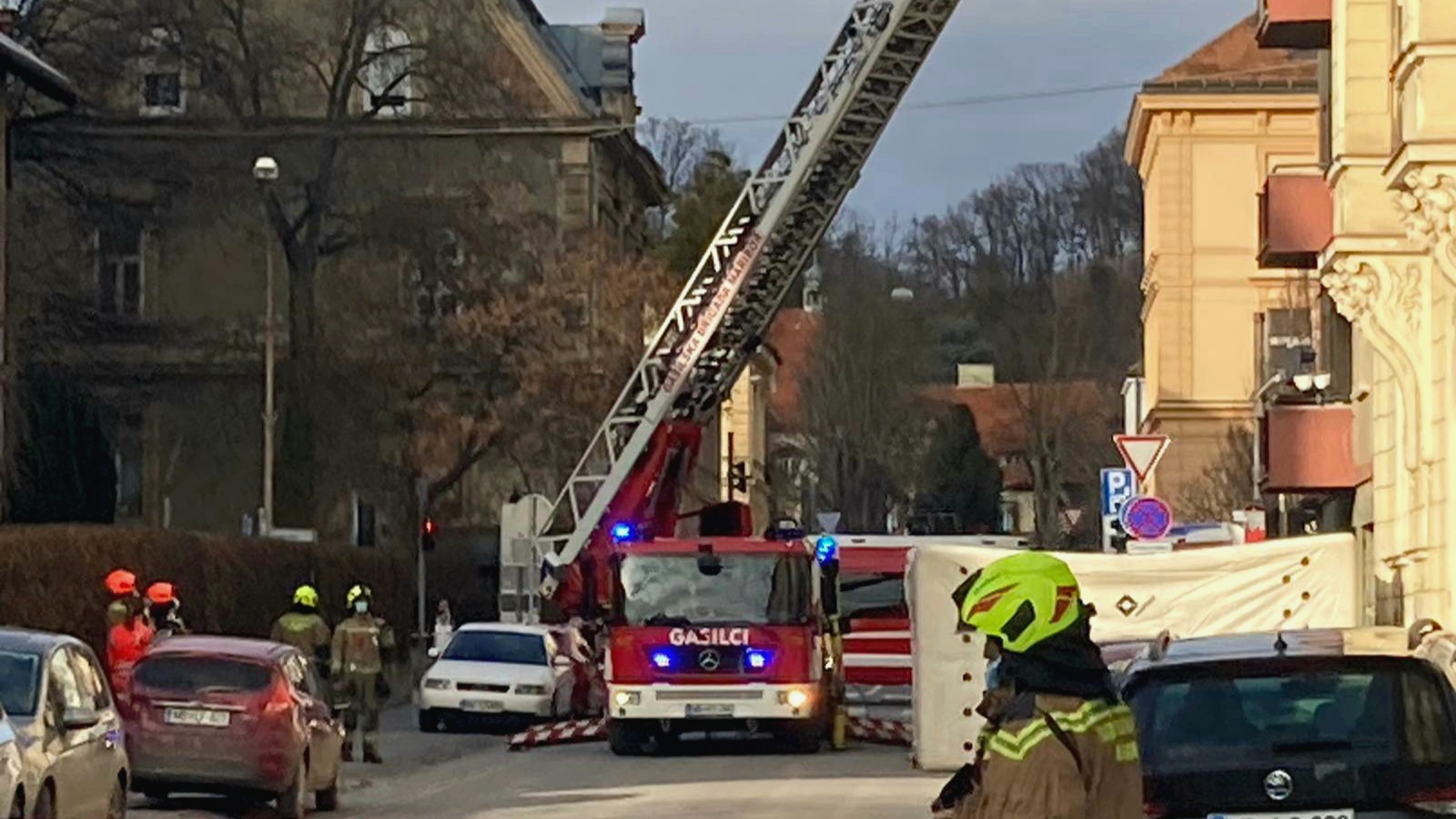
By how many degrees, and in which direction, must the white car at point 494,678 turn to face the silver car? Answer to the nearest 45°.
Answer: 0° — it already faces it

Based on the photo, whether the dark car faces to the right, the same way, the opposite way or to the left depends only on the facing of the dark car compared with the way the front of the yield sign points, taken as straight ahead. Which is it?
the opposite way

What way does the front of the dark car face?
away from the camera

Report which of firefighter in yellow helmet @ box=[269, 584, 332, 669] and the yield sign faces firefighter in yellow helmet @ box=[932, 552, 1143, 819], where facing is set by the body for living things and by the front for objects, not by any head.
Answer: the yield sign

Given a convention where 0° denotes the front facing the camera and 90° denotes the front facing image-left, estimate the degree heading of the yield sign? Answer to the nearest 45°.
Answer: approximately 0°

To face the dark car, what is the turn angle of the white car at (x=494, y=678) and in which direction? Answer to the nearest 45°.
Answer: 0° — it already faces it

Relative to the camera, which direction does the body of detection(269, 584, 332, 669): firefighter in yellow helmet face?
away from the camera

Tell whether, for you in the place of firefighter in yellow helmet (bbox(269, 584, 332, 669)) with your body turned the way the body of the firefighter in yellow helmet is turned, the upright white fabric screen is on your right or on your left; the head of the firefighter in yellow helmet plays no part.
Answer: on your right

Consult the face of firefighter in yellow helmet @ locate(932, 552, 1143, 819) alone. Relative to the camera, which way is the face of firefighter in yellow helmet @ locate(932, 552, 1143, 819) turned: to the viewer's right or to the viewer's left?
to the viewer's left
